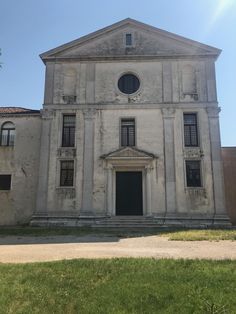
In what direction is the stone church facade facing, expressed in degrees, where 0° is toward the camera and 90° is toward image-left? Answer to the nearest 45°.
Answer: approximately 0°
